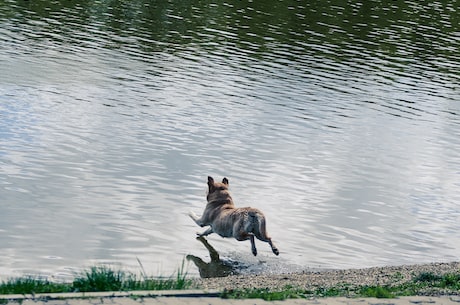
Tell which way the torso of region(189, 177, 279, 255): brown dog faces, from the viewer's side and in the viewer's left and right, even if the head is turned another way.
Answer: facing away from the viewer and to the left of the viewer
